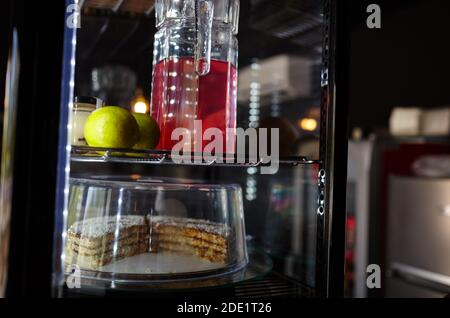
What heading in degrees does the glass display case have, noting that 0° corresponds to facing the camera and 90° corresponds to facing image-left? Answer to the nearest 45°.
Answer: approximately 0°
